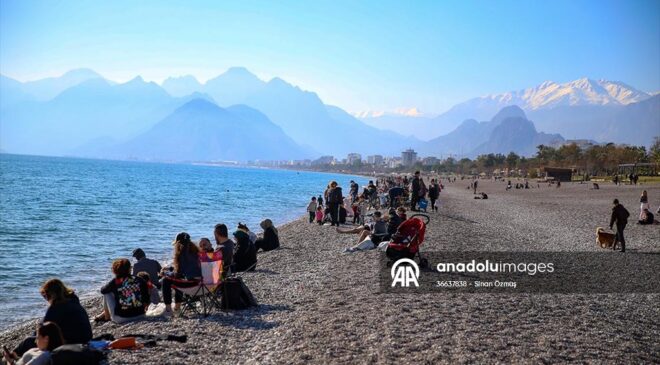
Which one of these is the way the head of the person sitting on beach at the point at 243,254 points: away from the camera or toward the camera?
away from the camera

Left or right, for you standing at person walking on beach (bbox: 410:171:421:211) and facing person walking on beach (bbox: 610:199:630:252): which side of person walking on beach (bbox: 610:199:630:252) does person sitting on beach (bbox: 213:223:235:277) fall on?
right

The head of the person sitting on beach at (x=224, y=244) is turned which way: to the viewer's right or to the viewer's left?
to the viewer's left

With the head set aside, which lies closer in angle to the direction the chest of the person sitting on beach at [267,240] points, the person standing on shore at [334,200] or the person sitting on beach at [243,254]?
the person sitting on beach

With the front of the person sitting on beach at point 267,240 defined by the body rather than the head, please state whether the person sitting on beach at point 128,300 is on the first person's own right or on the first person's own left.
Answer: on the first person's own left

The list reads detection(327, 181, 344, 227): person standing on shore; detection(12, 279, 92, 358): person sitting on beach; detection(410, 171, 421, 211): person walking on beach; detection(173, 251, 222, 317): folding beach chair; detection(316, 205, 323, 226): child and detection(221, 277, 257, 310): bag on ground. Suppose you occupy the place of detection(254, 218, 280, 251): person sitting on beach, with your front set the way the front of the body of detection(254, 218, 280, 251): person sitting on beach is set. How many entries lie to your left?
3

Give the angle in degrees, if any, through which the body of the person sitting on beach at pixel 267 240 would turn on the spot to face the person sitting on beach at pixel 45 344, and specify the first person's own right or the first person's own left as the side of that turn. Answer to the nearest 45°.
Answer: approximately 90° to the first person's own left

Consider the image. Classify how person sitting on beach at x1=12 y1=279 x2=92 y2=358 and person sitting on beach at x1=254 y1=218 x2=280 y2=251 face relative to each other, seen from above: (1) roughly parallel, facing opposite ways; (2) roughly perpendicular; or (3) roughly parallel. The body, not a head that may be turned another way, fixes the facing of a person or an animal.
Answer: roughly parallel

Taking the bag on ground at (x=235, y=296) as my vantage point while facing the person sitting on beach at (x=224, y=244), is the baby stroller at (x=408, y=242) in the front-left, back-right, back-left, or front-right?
front-right

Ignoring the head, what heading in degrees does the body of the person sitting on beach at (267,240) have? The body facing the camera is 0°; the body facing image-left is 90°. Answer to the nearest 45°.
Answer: approximately 90°

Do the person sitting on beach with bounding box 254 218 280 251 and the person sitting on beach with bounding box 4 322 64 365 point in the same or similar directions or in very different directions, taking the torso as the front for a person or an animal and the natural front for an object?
same or similar directions

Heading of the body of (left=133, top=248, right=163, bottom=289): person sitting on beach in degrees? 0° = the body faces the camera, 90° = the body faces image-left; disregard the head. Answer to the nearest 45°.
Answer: approximately 90°

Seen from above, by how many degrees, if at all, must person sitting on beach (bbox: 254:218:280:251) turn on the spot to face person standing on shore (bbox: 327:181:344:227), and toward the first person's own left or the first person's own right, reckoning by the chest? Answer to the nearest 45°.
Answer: approximately 135° to the first person's own right

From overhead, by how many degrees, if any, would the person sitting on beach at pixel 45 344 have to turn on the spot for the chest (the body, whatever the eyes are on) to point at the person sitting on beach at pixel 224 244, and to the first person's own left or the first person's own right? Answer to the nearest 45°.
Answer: approximately 135° to the first person's own right
